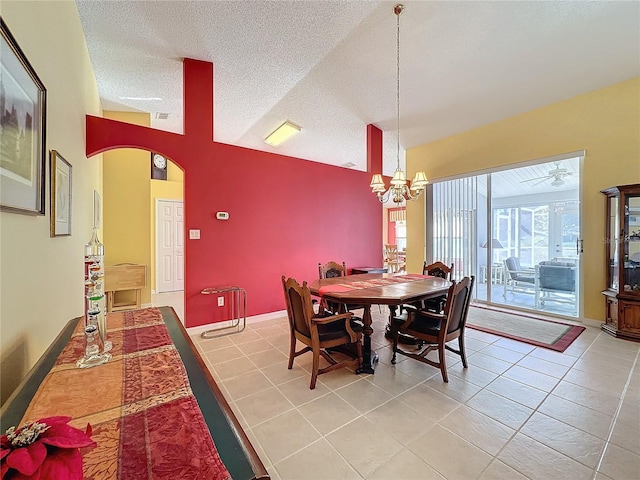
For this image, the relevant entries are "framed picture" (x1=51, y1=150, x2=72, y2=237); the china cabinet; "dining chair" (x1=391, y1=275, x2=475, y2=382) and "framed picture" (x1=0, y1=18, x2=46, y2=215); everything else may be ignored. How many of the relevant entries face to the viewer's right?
2

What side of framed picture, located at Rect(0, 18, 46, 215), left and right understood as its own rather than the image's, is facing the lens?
right

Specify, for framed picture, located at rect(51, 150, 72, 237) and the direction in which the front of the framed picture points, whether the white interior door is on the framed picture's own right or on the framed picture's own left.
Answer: on the framed picture's own left

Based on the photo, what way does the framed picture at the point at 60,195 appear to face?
to the viewer's right

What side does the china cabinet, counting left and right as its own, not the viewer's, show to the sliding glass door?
right

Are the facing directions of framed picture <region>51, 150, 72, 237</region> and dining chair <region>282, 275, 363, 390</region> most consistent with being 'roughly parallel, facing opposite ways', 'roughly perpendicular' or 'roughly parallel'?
roughly parallel

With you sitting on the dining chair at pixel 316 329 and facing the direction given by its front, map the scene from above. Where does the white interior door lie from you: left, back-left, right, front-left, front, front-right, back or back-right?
left

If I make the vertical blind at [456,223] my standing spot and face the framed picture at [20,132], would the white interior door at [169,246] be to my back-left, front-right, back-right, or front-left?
front-right

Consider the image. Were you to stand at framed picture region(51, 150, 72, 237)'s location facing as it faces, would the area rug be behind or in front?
in front

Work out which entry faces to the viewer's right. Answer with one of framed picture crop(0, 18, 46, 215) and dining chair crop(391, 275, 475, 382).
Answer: the framed picture

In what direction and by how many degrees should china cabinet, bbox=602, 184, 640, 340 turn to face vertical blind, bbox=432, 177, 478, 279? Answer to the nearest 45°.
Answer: approximately 45° to its right

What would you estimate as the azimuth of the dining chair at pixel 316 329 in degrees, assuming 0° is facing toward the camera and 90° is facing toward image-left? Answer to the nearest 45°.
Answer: approximately 225°

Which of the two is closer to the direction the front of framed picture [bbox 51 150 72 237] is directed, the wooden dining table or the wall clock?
the wooden dining table

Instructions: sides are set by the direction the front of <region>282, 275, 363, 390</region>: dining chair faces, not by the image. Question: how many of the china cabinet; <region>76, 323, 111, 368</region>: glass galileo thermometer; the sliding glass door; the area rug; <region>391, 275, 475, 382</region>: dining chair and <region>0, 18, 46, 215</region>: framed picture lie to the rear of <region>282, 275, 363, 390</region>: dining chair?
2

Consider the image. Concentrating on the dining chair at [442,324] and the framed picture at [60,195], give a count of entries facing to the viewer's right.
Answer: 1

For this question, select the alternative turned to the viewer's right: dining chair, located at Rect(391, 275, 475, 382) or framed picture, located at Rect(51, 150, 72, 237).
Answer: the framed picture

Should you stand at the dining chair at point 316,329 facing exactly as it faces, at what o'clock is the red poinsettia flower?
The red poinsettia flower is roughly at 5 o'clock from the dining chair.

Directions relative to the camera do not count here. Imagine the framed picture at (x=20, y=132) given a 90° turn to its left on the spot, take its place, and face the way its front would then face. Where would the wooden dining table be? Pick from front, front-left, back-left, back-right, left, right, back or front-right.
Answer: right

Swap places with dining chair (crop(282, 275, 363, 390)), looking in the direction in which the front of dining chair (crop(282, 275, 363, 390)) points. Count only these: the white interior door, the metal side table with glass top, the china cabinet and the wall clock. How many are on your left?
3

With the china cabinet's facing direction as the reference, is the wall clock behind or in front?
in front

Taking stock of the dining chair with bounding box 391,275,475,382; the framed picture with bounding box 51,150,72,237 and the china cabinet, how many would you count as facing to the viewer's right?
1
